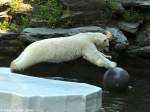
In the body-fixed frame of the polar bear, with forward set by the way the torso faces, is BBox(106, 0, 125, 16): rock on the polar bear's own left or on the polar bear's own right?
on the polar bear's own left

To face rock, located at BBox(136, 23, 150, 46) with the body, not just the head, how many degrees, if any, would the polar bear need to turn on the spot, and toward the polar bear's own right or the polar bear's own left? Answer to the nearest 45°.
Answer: approximately 45° to the polar bear's own left

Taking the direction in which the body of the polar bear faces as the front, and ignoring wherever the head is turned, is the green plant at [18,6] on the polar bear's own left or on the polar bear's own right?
on the polar bear's own left

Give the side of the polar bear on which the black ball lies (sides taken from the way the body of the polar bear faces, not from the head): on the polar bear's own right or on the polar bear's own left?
on the polar bear's own right

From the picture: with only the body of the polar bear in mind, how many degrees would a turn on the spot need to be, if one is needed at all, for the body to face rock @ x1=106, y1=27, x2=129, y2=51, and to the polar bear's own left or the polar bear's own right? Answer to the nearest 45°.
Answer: approximately 45° to the polar bear's own left

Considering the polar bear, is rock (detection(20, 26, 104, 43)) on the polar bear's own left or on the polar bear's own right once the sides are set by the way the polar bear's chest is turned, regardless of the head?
on the polar bear's own left

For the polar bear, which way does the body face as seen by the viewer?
to the viewer's right

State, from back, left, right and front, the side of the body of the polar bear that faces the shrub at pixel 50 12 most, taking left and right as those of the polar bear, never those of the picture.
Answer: left

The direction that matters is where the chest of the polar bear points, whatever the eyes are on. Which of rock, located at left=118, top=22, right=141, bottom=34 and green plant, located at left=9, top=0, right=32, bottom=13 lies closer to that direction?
the rock

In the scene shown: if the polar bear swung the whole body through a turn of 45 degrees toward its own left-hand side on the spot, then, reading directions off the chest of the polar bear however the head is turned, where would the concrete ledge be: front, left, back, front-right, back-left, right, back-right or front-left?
back-right
